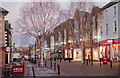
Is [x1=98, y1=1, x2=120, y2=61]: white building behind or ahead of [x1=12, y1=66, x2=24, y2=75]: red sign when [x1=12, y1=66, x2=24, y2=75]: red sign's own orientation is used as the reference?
behind

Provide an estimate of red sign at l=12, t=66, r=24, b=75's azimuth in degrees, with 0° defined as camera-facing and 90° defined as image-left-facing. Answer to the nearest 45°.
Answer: approximately 0°
